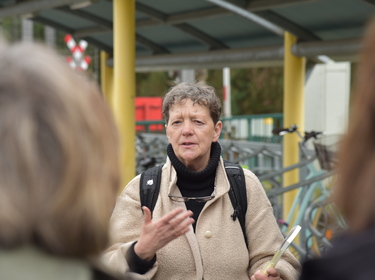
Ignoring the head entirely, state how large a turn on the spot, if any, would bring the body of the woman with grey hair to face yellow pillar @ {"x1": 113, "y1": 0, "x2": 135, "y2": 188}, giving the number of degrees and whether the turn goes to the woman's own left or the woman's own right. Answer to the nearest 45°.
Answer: approximately 180°

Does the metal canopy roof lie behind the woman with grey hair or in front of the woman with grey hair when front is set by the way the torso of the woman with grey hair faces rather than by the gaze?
behind

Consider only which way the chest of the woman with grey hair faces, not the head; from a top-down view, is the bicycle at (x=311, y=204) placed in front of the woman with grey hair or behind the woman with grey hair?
behind

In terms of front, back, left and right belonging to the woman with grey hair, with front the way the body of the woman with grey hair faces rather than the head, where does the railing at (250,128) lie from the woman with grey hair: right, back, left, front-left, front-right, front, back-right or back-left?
back
